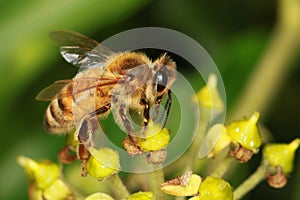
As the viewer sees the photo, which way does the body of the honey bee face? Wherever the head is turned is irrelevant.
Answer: to the viewer's right

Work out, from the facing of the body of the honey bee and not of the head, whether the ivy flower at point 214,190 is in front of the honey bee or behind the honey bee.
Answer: in front

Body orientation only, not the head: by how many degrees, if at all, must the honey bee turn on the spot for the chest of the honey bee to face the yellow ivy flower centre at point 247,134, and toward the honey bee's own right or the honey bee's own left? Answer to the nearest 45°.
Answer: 0° — it already faces it
